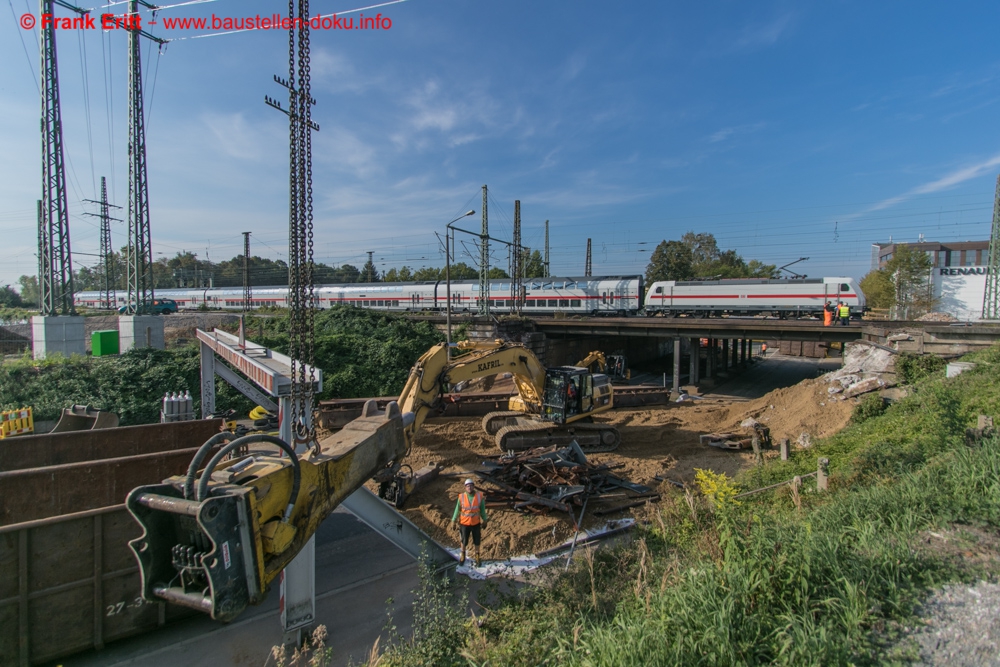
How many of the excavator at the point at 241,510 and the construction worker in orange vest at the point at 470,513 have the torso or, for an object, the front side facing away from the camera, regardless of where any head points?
0

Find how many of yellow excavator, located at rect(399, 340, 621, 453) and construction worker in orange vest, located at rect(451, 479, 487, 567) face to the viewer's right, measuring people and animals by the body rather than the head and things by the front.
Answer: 0

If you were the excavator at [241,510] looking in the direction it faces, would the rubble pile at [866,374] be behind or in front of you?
behind

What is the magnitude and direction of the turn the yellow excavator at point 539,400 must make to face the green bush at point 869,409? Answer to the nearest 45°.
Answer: approximately 135° to its left

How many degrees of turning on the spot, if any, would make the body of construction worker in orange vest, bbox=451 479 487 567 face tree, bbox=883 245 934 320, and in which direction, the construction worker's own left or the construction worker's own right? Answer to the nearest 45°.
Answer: approximately 135° to the construction worker's own left

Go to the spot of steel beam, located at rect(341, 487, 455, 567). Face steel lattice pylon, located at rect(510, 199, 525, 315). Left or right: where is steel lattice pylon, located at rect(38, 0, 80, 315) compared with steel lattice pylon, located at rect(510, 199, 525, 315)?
left

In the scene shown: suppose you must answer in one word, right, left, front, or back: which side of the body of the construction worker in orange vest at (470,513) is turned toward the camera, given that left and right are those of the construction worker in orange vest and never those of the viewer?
front

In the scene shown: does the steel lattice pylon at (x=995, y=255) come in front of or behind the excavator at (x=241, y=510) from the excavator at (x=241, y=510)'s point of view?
behind

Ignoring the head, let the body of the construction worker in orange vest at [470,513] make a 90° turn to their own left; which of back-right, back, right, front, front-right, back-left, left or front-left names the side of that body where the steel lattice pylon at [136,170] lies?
back-left

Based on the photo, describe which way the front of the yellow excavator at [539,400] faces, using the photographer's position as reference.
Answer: facing the viewer and to the left of the viewer
